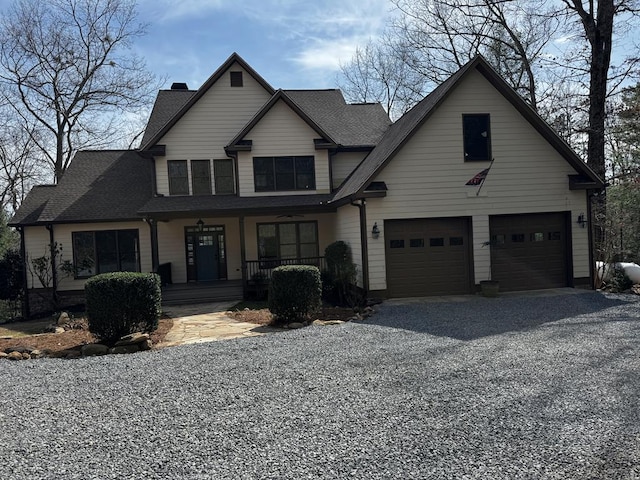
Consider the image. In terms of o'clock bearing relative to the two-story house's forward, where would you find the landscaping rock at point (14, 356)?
The landscaping rock is roughly at 1 o'clock from the two-story house.

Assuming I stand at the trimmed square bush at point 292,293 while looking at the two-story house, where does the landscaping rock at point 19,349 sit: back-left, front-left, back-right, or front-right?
back-left

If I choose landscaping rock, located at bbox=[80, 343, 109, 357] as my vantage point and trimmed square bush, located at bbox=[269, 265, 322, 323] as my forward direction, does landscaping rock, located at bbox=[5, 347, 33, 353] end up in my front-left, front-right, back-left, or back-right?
back-left

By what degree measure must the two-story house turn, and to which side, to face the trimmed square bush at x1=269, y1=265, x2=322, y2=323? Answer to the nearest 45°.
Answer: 0° — it already faces it

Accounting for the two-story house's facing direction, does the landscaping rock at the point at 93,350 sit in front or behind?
in front

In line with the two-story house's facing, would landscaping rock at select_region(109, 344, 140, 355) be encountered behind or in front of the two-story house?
in front

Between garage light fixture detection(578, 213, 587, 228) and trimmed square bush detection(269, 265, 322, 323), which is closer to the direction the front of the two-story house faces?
the trimmed square bush

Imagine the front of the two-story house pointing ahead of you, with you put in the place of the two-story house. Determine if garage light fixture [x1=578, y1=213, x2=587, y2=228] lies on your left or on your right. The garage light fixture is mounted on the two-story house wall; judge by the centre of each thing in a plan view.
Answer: on your left

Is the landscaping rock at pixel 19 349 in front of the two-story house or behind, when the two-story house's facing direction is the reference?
in front

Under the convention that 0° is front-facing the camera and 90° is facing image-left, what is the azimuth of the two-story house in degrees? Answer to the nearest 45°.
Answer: approximately 0°
